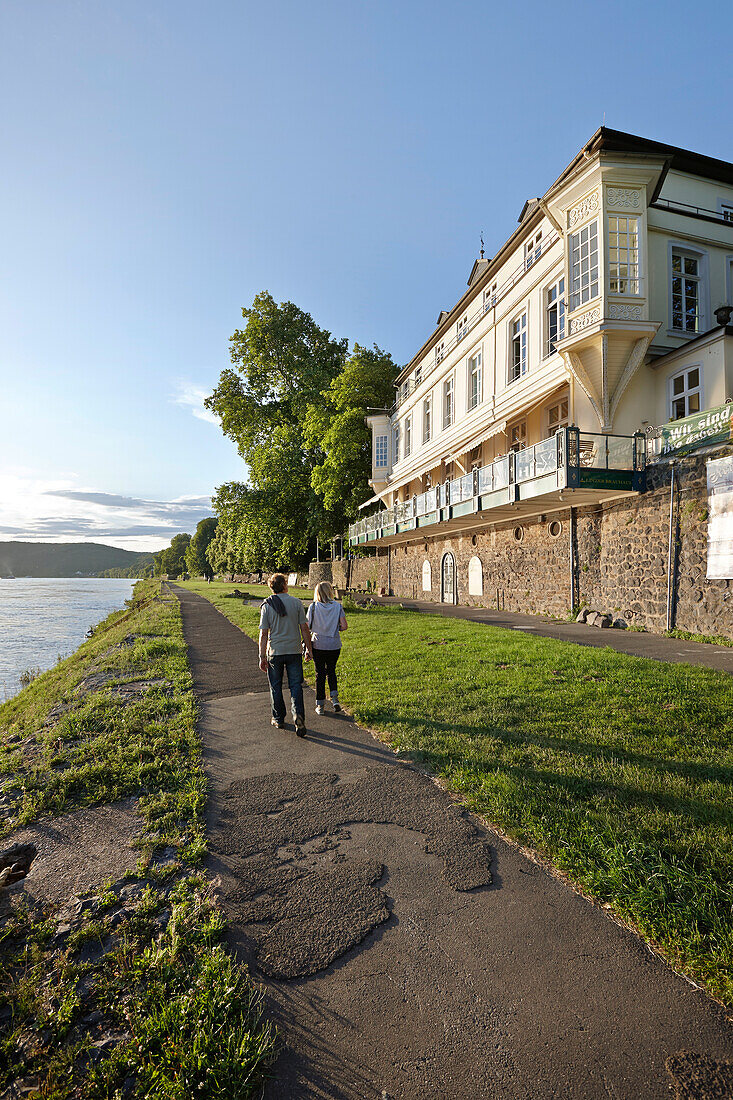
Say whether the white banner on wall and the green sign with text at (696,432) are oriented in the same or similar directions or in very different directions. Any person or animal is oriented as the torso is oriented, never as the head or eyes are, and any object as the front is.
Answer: same or similar directions

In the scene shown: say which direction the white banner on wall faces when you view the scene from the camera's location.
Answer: facing the viewer and to the left of the viewer

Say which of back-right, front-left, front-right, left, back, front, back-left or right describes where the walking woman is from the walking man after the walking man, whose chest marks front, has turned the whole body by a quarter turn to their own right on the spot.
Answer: front-left

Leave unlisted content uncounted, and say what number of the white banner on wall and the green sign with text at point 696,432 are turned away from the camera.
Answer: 0

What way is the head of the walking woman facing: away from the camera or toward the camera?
away from the camera

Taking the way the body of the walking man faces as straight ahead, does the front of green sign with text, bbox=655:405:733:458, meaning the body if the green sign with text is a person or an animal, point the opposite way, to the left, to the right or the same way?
to the left

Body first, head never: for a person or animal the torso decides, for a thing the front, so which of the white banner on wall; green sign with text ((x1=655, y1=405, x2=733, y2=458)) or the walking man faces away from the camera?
the walking man

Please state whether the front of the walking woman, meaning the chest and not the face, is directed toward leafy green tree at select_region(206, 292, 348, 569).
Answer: yes

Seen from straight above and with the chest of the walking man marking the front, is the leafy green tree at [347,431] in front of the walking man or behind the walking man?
in front

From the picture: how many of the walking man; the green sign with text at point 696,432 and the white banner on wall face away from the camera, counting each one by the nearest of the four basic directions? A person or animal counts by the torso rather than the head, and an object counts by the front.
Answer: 1

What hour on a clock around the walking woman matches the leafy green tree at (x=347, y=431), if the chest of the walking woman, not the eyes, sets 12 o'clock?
The leafy green tree is roughly at 12 o'clock from the walking woman.

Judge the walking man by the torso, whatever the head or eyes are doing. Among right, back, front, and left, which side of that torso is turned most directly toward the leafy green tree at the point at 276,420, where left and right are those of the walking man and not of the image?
front

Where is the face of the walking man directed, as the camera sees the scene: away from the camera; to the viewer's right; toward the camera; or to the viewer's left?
away from the camera

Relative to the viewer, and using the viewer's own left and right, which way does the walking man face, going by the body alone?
facing away from the viewer

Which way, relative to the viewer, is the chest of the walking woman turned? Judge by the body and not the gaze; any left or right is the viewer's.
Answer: facing away from the viewer
